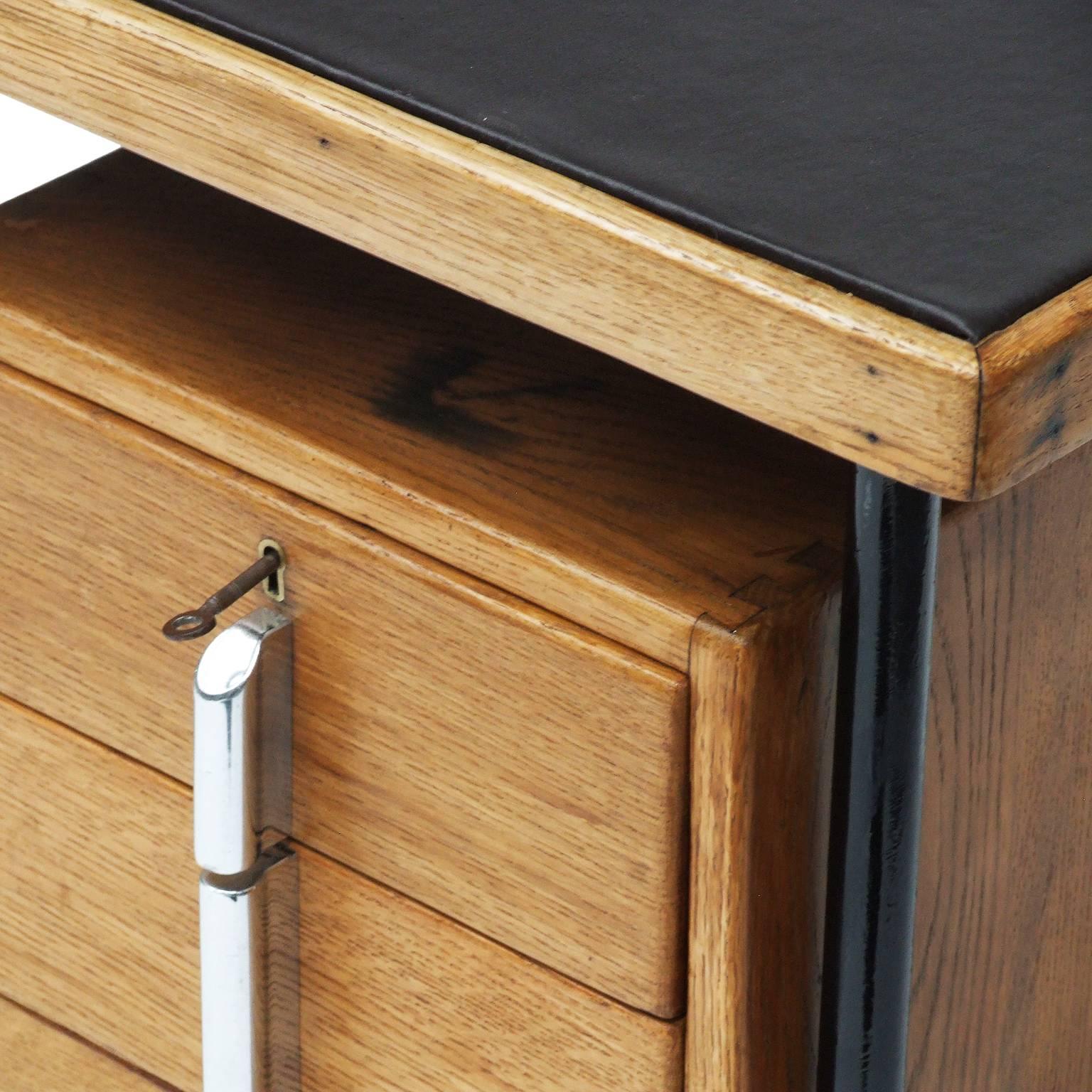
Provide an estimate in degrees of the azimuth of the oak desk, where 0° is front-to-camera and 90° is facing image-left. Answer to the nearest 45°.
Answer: approximately 45°
